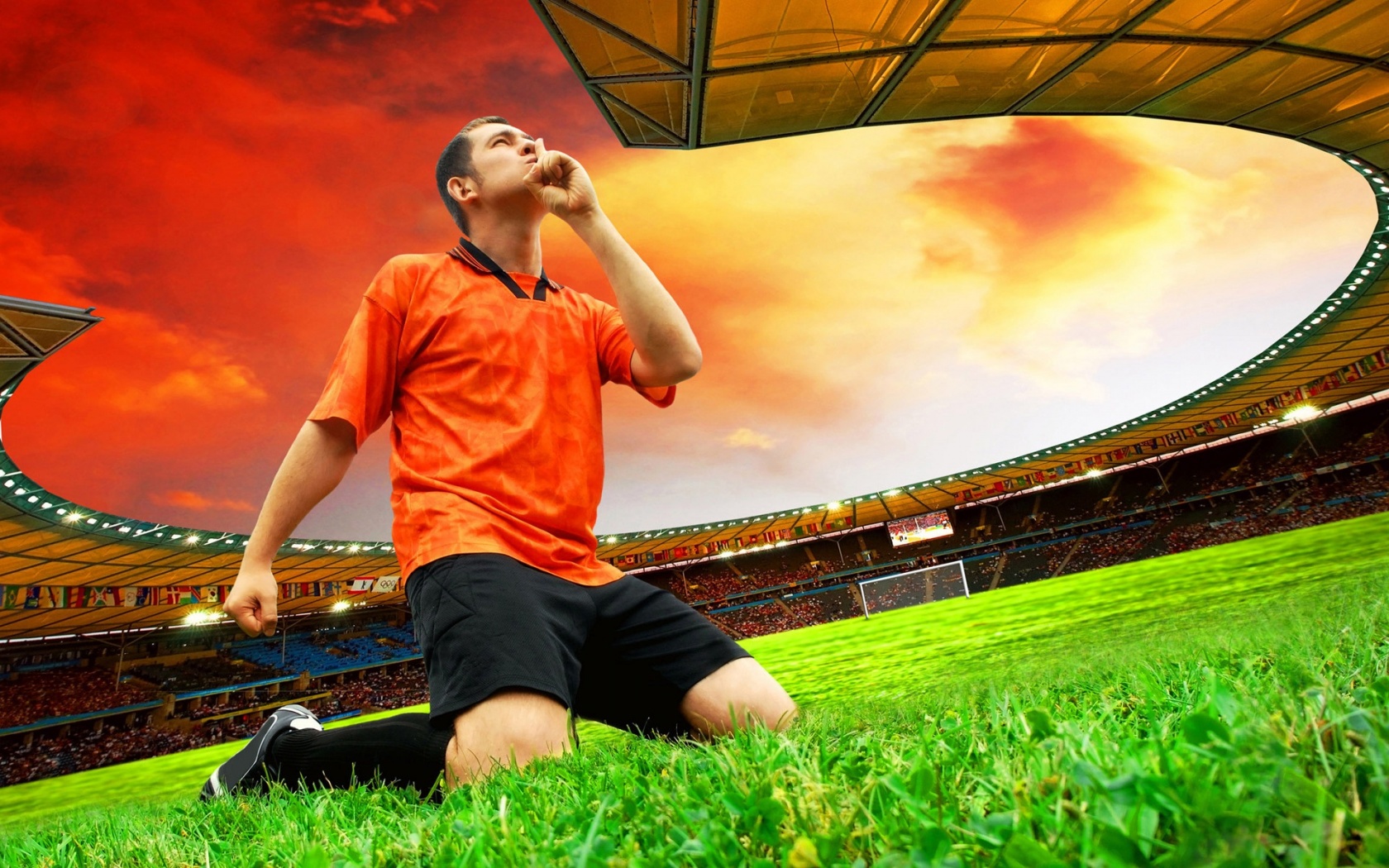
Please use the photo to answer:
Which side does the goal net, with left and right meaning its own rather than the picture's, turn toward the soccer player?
front

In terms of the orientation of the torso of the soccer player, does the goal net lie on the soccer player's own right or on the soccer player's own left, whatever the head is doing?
on the soccer player's own left

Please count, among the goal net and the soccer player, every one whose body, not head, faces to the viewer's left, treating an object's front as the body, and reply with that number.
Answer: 0

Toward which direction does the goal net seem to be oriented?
toward the camera

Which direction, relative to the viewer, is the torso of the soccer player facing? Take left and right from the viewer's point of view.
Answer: facing the viewer and to the right of the viewer
